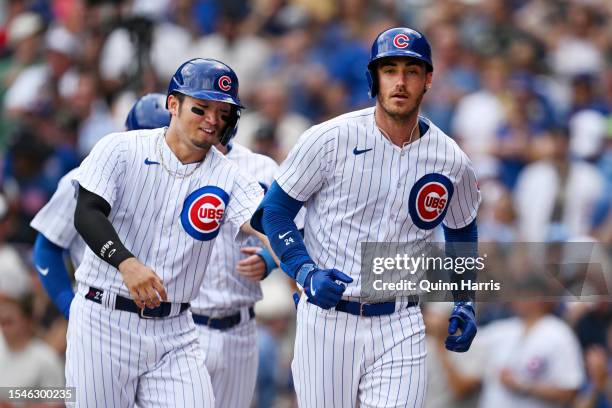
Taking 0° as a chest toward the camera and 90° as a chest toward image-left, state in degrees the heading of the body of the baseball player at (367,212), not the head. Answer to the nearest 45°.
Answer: approximately 0°

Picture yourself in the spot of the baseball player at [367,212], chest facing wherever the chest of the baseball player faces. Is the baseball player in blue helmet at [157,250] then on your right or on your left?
on your right

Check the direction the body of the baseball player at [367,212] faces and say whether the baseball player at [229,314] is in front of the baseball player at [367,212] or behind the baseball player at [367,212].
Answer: behind

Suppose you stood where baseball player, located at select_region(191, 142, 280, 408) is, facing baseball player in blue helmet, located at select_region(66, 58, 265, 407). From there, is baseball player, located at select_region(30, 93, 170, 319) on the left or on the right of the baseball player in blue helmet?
right
